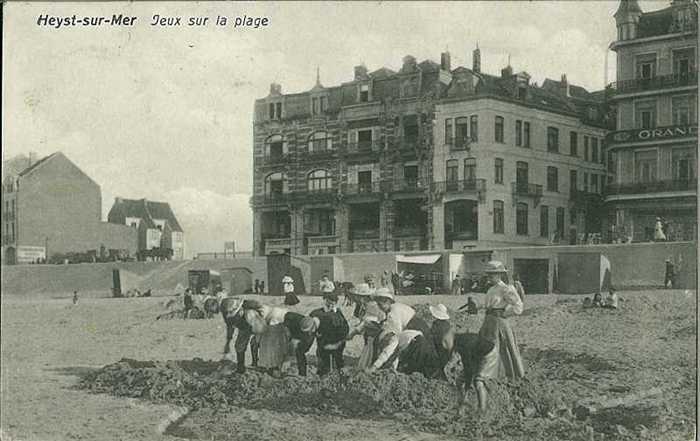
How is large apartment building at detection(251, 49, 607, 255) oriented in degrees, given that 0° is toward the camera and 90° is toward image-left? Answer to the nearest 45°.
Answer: approximately 45°

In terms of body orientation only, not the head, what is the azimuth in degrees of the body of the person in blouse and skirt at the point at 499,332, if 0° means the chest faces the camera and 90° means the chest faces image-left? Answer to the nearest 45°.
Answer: approximately 45°

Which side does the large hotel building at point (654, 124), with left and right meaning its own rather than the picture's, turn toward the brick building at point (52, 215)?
right
